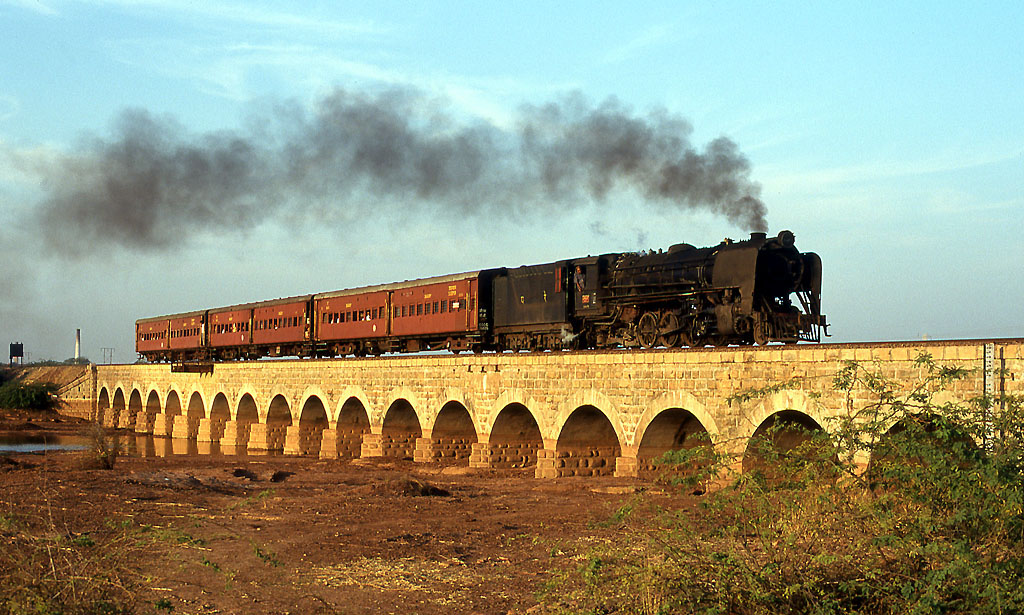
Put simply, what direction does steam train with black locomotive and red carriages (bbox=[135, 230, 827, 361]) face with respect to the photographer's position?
facing the viewer and to the right of the viewer

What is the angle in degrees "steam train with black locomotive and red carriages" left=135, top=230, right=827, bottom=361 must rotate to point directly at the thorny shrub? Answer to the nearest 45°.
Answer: approximately 45° to its right
